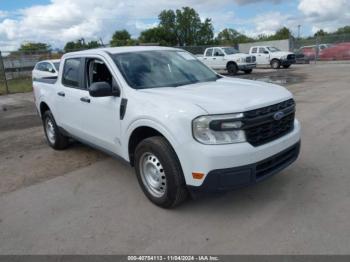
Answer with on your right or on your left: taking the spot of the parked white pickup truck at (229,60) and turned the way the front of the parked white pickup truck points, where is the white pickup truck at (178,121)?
on your right

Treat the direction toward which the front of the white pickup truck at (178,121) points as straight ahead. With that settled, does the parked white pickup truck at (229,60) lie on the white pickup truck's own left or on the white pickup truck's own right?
on the white pickup truck's own left

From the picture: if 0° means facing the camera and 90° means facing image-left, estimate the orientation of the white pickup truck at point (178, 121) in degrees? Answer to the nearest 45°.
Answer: approximately 315°

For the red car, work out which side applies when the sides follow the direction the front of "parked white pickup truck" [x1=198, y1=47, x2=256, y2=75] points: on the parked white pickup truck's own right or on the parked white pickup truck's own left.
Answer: on the parked white pickup truck's own left

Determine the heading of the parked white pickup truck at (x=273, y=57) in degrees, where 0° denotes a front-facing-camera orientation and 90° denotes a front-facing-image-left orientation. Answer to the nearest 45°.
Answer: approximately 315°

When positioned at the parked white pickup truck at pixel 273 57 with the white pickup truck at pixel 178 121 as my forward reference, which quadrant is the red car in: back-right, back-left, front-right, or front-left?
back-left

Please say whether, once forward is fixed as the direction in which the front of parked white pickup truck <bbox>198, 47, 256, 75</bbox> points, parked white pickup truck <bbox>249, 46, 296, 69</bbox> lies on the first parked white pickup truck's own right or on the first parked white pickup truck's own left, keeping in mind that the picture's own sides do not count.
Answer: on the first parked white pickup truck's own left
